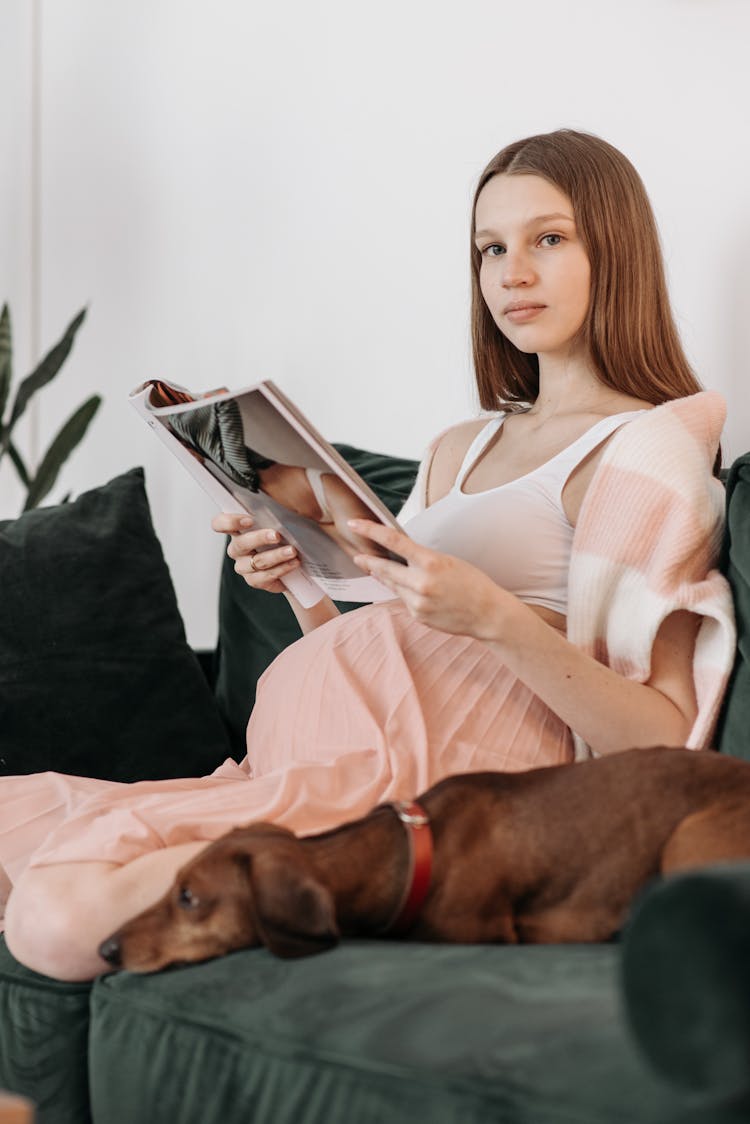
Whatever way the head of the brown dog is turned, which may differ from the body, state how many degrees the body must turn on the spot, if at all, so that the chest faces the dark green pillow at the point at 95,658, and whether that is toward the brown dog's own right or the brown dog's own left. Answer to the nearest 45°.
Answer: approximately 45° to the brown dog's own right

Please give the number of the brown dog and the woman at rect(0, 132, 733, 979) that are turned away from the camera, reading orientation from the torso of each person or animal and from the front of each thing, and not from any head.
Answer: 0

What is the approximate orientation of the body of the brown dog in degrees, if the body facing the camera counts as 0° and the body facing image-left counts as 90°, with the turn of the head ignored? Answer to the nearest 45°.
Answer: approximately 90°

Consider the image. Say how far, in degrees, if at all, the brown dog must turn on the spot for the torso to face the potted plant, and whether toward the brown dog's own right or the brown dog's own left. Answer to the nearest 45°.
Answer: approximately 45° to the brown dog's own right

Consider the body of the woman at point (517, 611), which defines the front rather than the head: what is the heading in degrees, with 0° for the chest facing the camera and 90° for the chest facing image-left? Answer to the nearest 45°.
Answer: approximately 45°

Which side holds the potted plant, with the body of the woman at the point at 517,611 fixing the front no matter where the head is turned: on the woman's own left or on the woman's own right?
on the woman's own right

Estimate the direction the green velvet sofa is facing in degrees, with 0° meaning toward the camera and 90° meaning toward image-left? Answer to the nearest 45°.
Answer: approximately 45°
